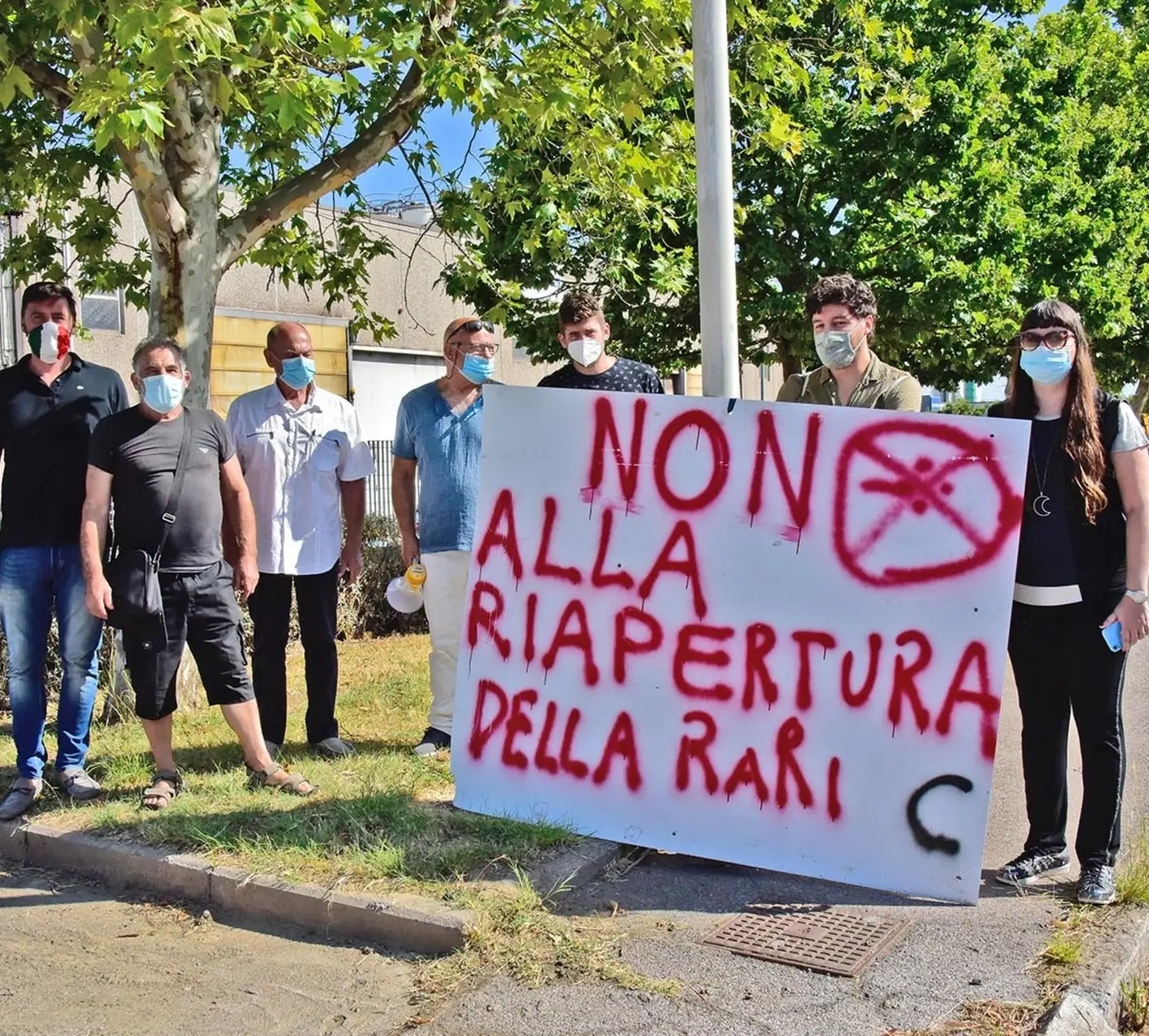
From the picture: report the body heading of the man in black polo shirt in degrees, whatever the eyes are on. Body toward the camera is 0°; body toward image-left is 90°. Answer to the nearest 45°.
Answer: approximately 0°

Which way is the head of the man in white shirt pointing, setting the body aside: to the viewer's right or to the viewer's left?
to the viewer's right

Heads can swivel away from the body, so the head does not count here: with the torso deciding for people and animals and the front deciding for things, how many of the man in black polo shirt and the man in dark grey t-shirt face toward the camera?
2

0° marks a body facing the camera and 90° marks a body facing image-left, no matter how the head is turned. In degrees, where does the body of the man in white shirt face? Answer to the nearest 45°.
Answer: approximately 0°

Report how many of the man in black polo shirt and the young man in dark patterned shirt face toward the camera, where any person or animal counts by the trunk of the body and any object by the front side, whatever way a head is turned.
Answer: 2

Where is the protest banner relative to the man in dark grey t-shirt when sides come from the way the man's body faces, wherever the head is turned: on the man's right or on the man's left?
on the man's left

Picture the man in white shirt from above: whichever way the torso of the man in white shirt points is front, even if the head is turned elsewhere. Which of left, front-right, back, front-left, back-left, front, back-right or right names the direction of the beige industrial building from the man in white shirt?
back

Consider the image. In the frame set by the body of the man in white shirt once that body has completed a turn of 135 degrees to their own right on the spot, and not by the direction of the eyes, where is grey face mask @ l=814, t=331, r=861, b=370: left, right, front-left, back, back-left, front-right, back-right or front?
back

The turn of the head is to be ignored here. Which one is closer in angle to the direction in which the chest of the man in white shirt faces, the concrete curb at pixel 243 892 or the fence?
the concrete curb

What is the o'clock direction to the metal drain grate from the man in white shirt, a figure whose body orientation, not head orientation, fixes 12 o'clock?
The metal drain grate is roughly at 11 o'clock from the man in white shirt.

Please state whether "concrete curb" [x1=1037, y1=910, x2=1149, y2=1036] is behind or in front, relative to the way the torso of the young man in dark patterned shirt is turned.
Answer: in front
